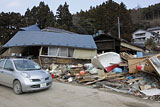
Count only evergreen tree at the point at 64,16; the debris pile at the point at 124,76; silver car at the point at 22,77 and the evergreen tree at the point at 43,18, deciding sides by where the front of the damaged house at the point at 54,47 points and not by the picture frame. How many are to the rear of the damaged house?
2

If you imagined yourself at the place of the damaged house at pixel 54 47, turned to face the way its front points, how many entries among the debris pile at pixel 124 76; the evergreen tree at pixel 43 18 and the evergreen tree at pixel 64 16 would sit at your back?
2

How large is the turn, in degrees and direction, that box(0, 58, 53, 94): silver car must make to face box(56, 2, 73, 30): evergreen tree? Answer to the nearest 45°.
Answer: approximately 135° to its left

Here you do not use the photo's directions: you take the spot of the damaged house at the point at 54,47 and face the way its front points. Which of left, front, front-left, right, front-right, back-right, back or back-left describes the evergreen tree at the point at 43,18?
back

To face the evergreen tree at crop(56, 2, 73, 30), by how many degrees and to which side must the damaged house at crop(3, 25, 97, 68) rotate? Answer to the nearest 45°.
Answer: approximately 180°

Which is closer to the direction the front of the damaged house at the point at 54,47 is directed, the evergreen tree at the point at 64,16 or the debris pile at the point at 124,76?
the debris pile
